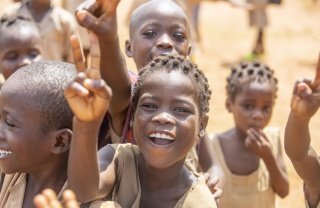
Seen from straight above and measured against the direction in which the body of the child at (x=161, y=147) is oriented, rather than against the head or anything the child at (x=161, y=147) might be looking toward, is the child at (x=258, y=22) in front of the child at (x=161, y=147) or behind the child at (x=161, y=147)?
behind

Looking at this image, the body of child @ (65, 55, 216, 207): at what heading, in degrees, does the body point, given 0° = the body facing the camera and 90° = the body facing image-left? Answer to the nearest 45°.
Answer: approximately 0°

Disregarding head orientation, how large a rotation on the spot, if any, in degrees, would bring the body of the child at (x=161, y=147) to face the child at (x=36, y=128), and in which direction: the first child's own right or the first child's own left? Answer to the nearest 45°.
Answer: approximately 90° to the first child's own right

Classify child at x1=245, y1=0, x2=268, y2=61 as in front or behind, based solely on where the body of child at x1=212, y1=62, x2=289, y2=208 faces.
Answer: behind

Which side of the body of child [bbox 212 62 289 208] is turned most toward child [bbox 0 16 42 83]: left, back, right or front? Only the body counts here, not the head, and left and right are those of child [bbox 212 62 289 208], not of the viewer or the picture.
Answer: right

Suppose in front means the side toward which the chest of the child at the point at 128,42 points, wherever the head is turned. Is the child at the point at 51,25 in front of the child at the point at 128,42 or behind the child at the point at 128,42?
behind

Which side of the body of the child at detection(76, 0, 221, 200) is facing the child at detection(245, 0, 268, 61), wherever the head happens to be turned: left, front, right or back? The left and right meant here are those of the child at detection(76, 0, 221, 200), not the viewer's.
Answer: back
